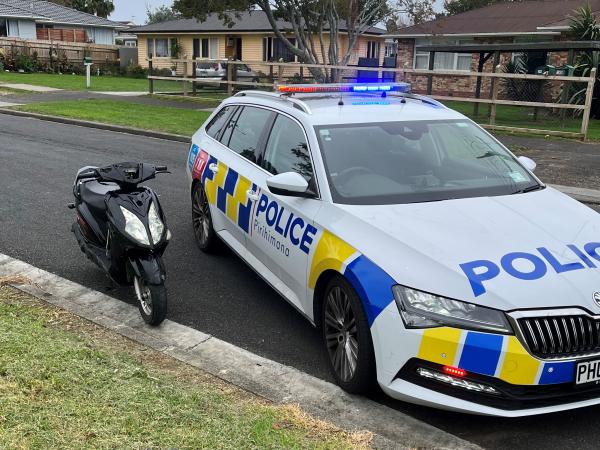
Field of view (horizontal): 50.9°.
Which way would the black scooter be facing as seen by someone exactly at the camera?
facing the viewer and to the right of the viewer

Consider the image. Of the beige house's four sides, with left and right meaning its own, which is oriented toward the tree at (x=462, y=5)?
left

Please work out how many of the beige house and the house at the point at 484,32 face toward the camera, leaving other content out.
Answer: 2

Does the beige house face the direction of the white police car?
yes

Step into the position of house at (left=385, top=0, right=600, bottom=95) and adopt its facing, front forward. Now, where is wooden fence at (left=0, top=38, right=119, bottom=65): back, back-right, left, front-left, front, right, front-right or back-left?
right

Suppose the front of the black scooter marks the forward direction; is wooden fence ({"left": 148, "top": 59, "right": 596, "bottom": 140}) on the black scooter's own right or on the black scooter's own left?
on the black scooter's own left

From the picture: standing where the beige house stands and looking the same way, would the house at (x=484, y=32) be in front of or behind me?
in front

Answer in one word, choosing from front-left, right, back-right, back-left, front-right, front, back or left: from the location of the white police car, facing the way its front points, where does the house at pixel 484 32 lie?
back-left

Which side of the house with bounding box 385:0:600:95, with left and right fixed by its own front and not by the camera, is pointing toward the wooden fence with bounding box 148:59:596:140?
front

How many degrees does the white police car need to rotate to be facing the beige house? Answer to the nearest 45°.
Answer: approximately 135° to its left

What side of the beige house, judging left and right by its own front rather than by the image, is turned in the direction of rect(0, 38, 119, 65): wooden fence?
right

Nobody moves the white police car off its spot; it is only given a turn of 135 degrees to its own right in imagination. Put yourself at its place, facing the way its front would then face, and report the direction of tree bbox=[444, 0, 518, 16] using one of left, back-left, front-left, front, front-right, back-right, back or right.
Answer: right
